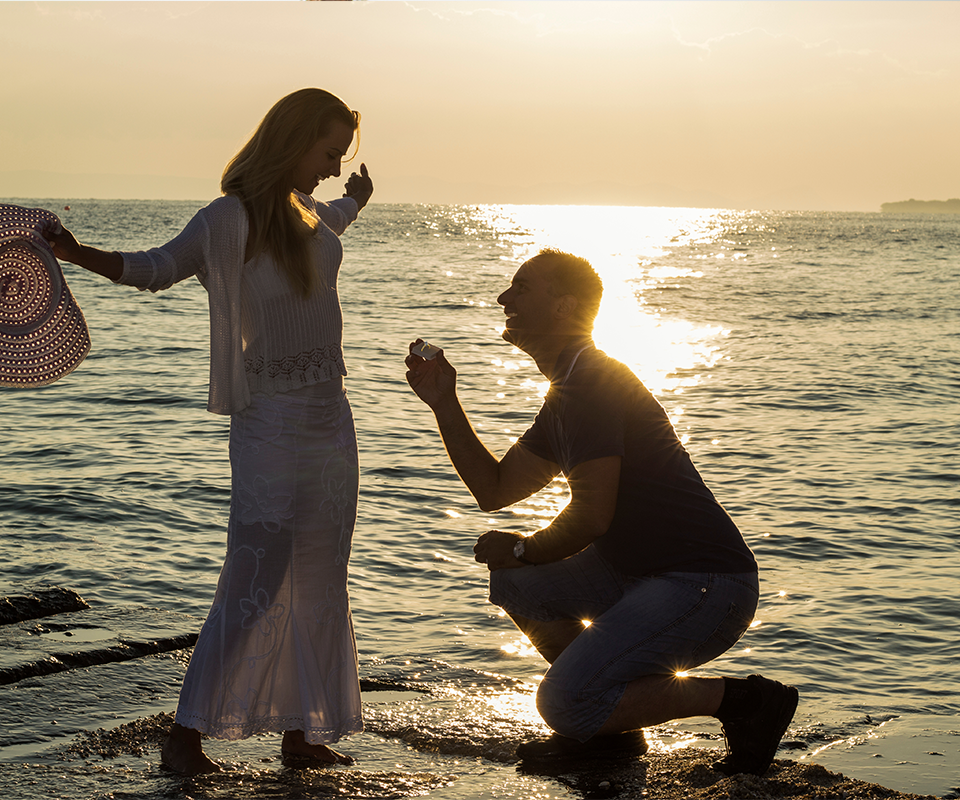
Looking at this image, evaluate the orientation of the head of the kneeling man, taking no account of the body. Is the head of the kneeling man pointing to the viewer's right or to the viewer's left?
to the viewer's left

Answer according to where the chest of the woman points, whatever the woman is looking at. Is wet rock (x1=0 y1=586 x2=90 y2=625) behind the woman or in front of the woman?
behind

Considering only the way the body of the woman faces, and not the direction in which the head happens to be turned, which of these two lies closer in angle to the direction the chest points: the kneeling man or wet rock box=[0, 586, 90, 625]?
the kneeling man

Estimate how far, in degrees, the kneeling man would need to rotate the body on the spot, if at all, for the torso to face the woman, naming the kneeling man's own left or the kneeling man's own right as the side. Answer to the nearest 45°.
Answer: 0° — they already face them

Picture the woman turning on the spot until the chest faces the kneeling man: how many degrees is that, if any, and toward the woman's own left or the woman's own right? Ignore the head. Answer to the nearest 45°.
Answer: approximately 45° to the woman's own left

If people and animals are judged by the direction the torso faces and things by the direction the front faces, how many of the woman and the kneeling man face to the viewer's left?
1

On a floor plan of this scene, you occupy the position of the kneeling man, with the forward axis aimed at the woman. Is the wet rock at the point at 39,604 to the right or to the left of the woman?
right

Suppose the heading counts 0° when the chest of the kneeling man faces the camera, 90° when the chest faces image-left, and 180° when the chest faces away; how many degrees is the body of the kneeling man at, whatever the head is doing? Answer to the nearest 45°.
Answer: approximately 90°

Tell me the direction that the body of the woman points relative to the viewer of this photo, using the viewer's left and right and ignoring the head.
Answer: facing the viewer and to the right of the viewer
